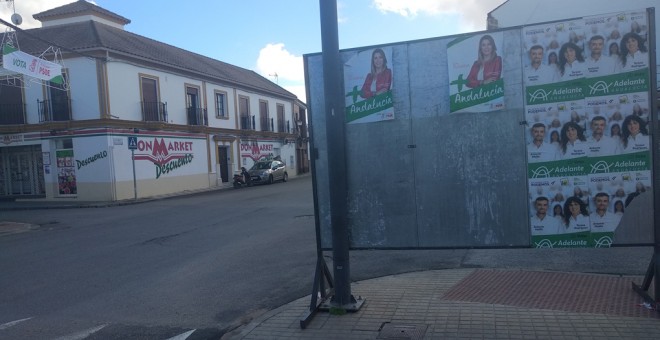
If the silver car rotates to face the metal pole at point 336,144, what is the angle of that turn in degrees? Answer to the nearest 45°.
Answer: approximately 45° to its left

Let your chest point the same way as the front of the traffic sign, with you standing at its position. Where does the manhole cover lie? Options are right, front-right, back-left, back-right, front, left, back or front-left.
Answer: front

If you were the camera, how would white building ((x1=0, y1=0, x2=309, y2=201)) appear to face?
facing the viewer and to the right of the viewer

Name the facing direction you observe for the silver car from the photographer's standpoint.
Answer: facing the viewer and to the left of the viewer

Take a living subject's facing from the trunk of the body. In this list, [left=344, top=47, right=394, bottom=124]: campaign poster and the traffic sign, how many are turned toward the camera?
2

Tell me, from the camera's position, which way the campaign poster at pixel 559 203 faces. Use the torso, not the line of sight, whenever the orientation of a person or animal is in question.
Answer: facing the viewer

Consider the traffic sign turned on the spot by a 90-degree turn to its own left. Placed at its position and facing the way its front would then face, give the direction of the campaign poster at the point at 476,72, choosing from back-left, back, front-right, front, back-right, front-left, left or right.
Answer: right

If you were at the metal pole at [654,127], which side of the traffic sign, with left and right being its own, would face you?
front

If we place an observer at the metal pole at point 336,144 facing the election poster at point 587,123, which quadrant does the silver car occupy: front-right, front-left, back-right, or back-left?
back-left

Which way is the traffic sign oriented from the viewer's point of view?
toward the camera

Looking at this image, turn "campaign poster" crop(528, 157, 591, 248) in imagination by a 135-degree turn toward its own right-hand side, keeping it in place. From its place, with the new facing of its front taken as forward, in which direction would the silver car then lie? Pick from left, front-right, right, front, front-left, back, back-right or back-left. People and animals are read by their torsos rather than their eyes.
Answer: front

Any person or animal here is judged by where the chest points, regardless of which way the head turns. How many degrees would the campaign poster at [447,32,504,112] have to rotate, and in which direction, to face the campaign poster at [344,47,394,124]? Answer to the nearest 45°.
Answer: approximately 90° to its right

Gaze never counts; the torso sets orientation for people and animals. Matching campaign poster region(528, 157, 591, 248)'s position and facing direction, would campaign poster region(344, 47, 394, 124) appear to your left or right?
on your right
